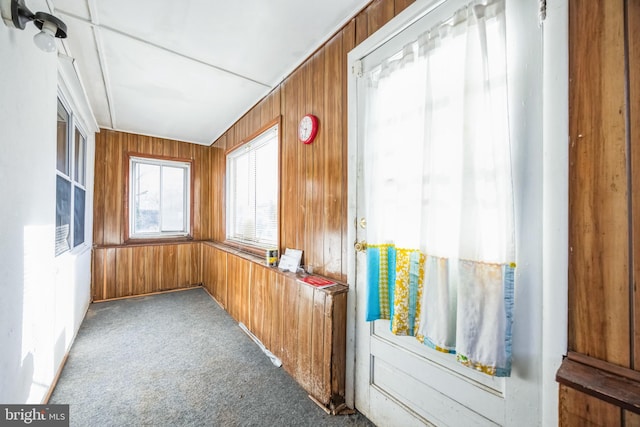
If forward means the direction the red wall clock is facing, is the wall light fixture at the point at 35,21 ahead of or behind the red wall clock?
ahead

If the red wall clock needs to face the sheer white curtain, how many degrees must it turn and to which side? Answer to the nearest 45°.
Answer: approximately 90° to its left

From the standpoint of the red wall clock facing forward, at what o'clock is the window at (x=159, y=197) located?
The window is roughly at 3 o'clock from the red wall clock.

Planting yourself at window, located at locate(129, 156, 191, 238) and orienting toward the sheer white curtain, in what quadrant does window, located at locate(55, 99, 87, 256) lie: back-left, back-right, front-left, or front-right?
front-right
